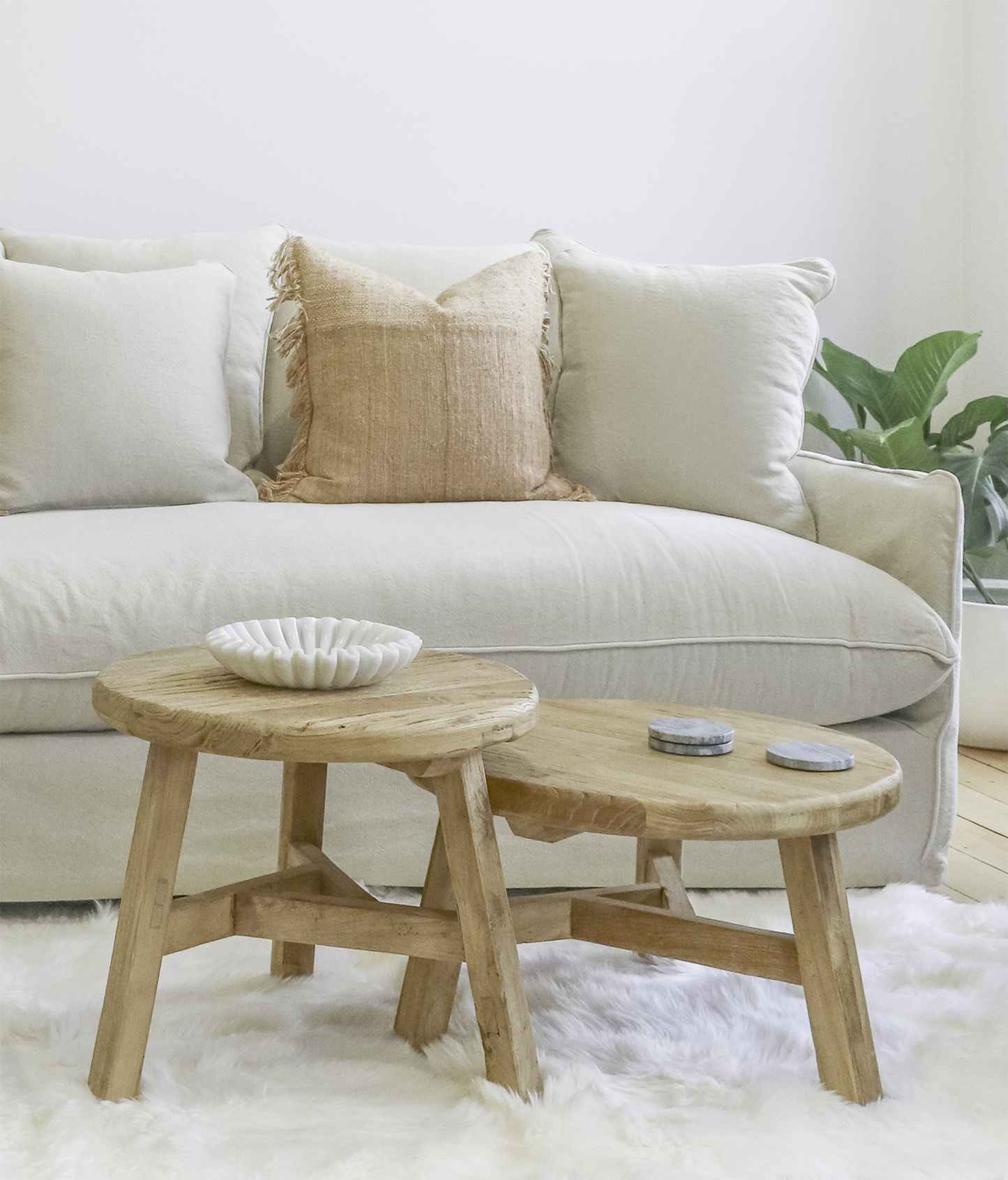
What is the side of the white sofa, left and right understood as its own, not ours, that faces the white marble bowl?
front

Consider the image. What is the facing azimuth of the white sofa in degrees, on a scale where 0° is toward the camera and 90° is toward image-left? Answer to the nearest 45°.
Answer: approximately 0°

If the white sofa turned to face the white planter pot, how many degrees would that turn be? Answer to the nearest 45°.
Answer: approximately 135° to its left

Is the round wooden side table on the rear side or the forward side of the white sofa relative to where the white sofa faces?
on the forward side
